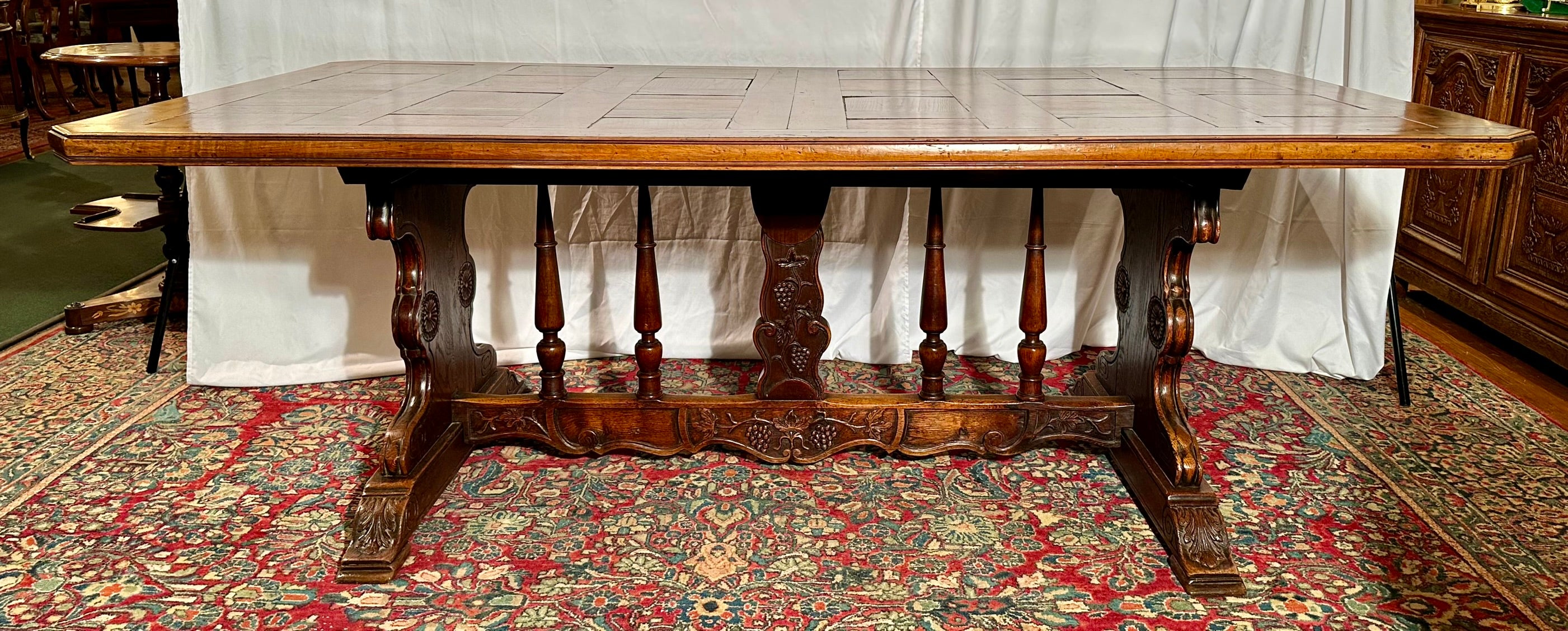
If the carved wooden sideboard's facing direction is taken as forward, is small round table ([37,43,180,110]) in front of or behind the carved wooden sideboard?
in front

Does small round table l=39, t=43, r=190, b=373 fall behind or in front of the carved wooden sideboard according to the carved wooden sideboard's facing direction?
in front

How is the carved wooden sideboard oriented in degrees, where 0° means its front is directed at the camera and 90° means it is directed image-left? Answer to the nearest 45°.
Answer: approximately 45°

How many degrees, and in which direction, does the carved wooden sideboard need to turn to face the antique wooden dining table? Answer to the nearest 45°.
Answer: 0° — it already faces it
